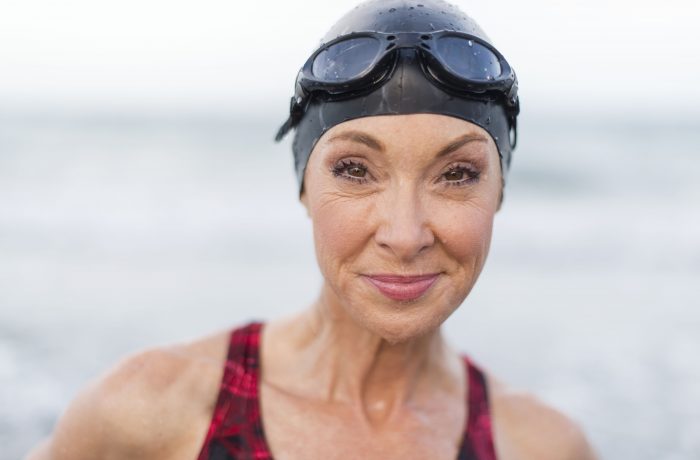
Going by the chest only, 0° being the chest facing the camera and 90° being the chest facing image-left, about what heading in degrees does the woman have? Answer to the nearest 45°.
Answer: approximately 0°
